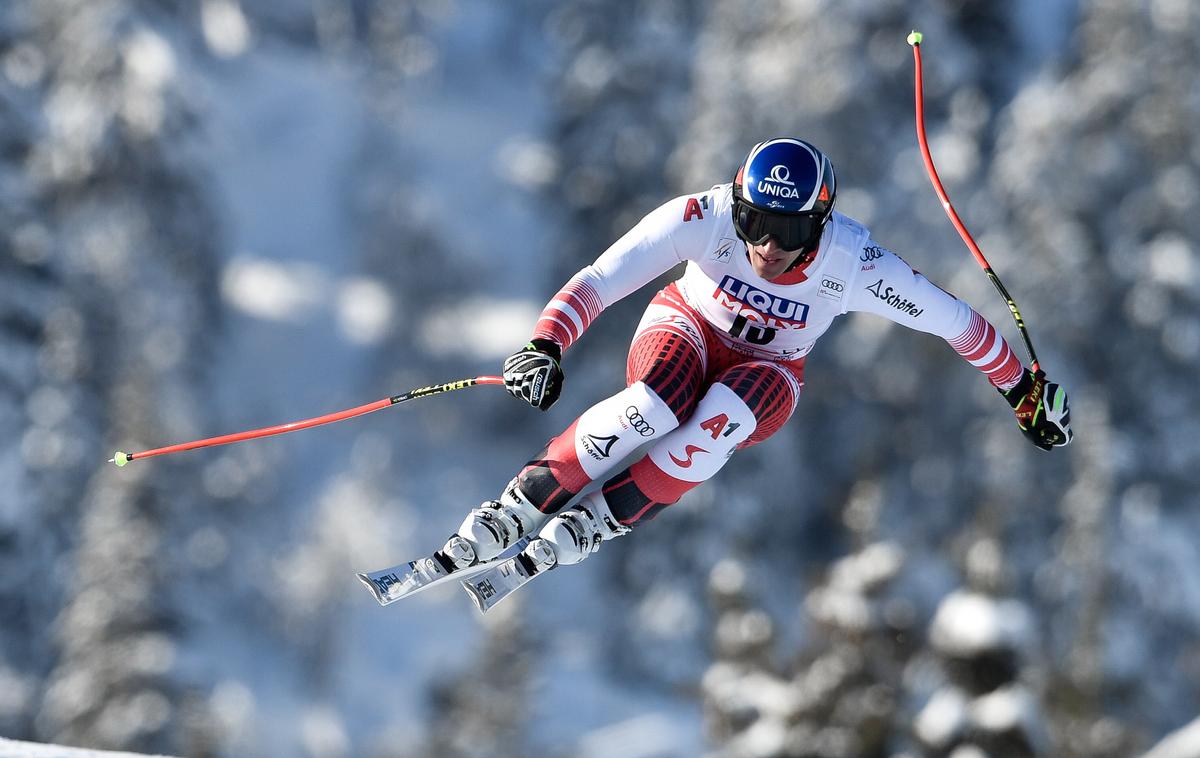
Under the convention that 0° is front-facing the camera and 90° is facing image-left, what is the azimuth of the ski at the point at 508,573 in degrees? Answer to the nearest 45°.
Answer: approximately 45°
